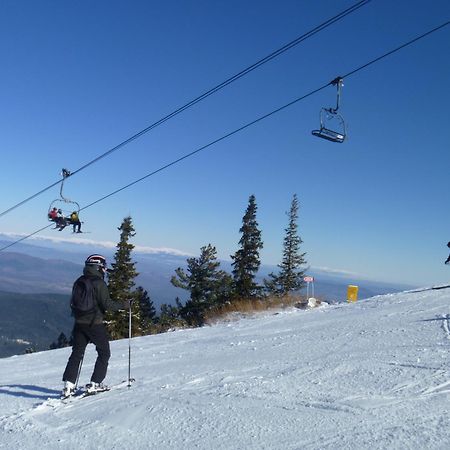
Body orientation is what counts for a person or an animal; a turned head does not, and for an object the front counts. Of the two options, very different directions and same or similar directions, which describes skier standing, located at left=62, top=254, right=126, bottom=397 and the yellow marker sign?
very different directions

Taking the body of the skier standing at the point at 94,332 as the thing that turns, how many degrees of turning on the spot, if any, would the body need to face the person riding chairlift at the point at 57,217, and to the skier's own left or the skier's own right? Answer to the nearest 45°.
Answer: approximately 45° to the skier's own left

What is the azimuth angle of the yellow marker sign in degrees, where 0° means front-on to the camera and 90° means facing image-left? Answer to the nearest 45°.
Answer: approximately 0°

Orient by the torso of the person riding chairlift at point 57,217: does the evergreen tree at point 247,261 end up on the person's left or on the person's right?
on the person's left

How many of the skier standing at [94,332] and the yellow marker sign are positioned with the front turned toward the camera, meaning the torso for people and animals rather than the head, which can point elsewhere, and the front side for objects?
1
